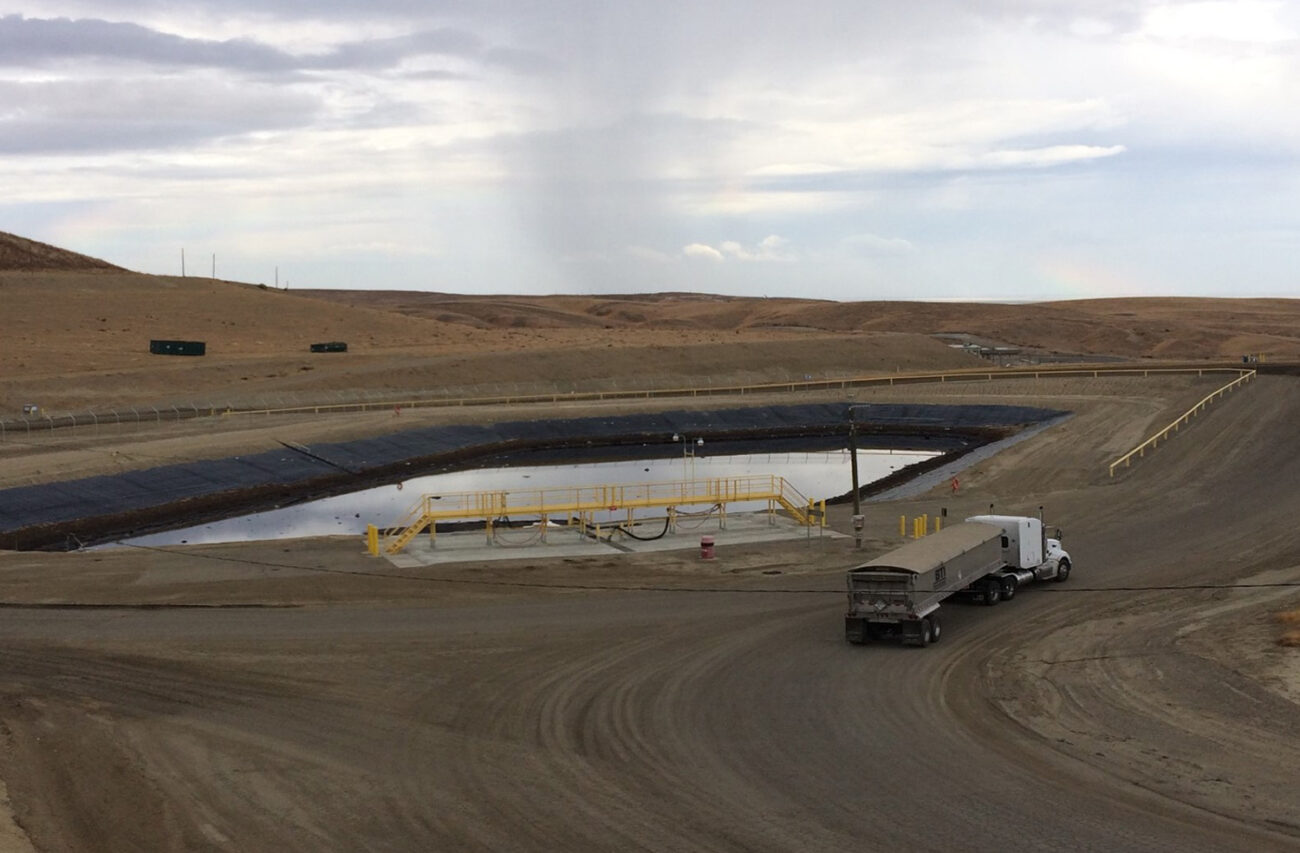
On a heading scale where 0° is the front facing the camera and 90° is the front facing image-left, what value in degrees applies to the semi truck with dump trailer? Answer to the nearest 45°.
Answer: approximately 225°

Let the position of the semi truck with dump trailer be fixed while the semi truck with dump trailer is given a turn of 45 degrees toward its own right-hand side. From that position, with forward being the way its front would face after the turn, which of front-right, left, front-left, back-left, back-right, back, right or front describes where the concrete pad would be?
back-left
